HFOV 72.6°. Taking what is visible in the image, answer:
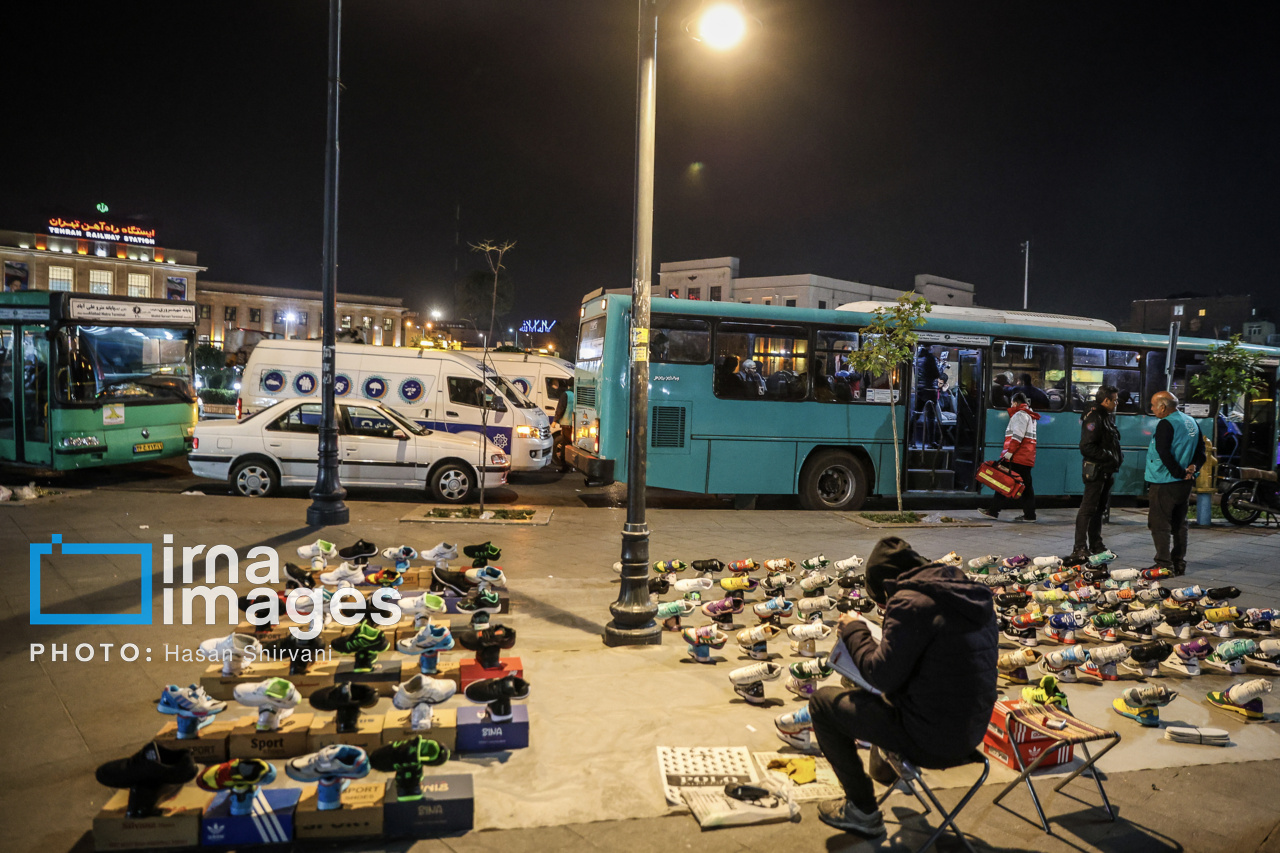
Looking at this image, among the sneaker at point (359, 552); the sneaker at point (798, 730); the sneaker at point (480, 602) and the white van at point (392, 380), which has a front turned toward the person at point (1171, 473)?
the white van

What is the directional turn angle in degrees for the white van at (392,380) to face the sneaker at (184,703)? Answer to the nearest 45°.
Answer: approximately 45° to its right

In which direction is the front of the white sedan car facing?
to the viewer's right

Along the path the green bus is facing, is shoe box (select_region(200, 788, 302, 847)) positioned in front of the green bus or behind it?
in front

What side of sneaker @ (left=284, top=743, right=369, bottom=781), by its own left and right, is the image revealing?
left

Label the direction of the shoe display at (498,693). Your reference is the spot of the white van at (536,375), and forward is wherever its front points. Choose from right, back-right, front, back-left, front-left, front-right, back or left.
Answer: front-right

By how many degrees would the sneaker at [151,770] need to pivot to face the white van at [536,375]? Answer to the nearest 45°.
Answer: approximately 135° to its right

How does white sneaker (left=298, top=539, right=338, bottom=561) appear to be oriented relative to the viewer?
to the viewer's left

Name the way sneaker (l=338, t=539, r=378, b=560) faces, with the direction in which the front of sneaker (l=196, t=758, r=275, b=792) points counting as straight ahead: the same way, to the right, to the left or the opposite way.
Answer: the same way
